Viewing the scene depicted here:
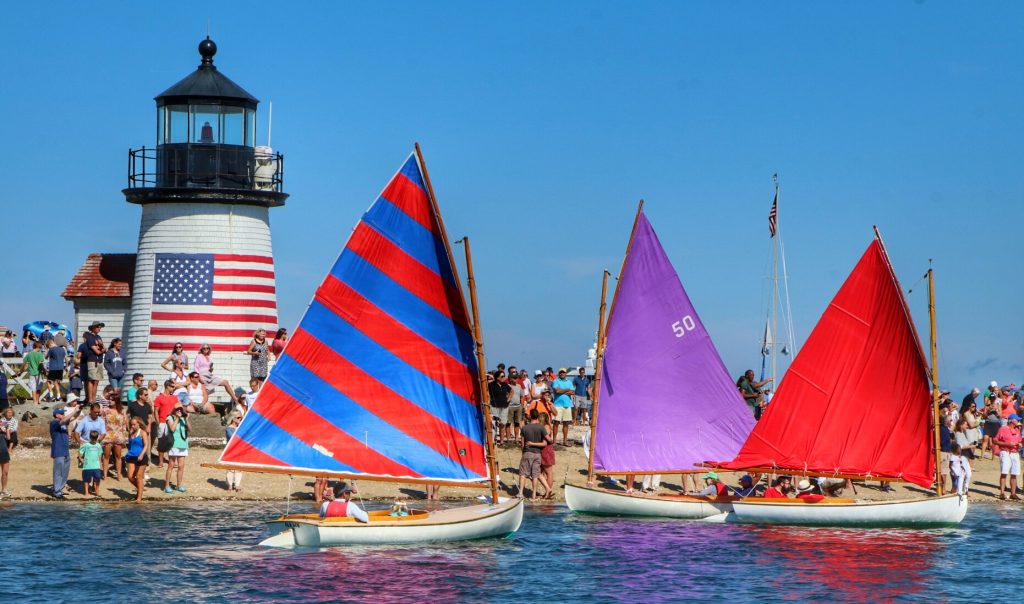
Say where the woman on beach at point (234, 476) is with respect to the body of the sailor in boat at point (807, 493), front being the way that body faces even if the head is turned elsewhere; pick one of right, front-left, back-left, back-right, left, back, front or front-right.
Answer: back

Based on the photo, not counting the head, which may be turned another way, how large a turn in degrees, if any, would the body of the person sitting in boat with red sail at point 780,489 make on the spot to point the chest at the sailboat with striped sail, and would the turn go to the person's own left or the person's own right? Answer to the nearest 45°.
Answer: approximately 135° to the person's own right

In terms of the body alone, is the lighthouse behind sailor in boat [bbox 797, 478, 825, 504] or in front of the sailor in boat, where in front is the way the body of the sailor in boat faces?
behind

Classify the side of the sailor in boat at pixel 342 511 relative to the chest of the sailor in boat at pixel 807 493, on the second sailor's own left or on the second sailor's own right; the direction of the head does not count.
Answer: on the second sailor's own right
